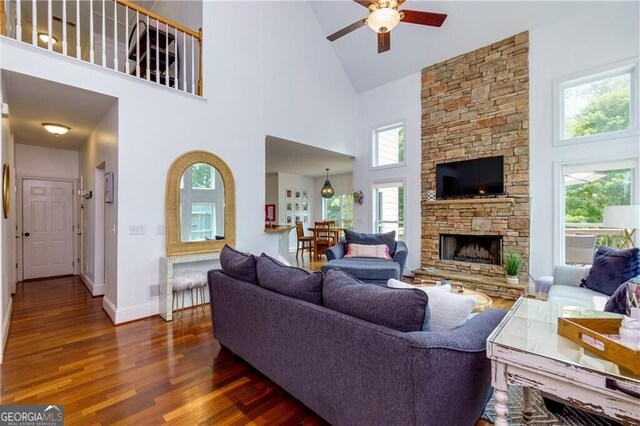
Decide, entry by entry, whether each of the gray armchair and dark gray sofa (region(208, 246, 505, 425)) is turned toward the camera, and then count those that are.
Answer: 1

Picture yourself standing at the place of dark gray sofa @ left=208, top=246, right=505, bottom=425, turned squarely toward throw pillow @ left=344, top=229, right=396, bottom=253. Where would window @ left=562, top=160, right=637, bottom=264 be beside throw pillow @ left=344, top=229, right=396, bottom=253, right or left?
right

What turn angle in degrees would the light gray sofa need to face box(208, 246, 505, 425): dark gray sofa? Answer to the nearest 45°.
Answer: approximately 45° to its left

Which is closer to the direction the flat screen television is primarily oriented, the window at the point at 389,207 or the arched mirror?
the arched mirror

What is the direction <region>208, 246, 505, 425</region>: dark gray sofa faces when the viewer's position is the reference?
facing away from the viewer and to the right of the viewer

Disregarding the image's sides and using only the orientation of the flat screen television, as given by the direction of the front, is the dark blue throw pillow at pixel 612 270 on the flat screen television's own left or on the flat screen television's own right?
on the flat screen television's own left

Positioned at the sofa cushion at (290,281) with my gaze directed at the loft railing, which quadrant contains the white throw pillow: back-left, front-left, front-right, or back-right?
back-right

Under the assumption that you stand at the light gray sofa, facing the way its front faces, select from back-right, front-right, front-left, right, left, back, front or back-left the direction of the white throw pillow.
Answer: front-left

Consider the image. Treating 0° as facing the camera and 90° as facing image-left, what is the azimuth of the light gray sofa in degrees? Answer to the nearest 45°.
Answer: approximately 45°

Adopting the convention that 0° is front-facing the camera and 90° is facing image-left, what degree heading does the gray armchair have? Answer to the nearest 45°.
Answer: approximately 0°

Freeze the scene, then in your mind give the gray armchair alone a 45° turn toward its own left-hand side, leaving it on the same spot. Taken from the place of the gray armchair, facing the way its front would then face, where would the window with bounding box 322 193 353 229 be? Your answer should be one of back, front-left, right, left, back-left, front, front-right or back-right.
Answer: back-left

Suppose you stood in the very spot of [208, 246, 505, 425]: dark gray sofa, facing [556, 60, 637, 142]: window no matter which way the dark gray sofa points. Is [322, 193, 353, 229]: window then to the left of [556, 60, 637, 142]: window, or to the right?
left
